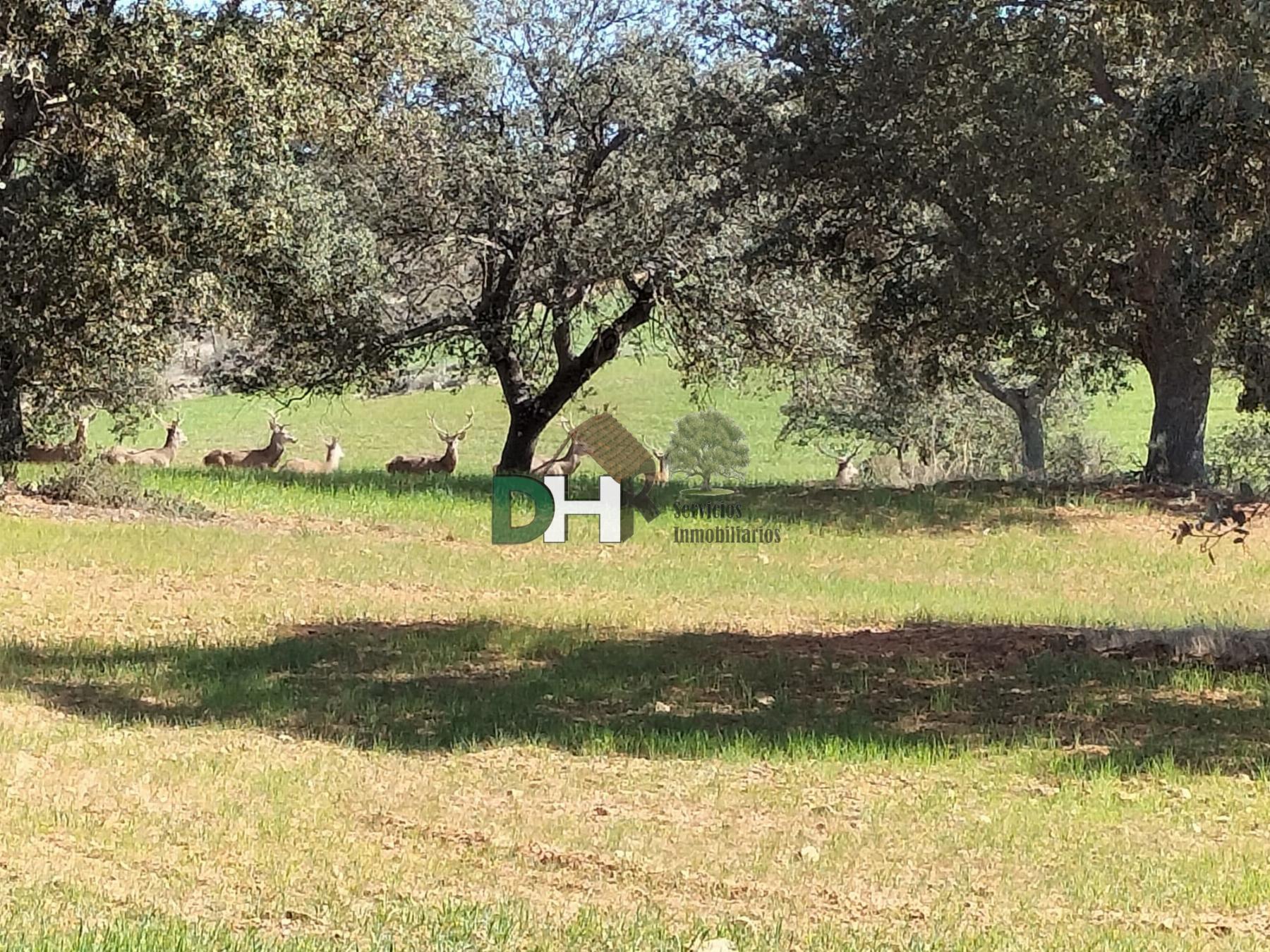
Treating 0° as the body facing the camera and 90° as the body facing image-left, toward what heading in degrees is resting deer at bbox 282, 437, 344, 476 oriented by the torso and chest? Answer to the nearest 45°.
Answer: approximately 270°

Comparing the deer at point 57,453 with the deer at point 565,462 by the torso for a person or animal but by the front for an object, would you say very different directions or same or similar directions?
same or similar directions

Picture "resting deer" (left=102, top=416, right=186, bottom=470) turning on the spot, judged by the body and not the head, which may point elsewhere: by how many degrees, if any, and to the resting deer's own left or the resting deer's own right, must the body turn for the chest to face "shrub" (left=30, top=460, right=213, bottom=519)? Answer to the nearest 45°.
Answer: approximately 90° to the resting deer's own right

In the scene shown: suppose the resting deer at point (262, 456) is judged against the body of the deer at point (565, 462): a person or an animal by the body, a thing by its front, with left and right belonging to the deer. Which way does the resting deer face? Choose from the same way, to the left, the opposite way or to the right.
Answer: the same way

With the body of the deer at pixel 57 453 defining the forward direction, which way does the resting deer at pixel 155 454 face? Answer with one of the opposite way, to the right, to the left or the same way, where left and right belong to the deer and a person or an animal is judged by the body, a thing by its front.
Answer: the same way

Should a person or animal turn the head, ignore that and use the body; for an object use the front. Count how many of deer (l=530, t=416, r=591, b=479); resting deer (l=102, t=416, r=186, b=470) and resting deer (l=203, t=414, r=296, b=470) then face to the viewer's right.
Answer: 3

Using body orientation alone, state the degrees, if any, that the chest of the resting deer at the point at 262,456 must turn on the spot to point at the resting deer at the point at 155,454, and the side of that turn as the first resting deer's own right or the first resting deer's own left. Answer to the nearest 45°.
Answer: approximately 135° to the first resting deer's own left

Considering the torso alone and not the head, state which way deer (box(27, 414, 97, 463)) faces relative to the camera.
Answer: to the viewer's right

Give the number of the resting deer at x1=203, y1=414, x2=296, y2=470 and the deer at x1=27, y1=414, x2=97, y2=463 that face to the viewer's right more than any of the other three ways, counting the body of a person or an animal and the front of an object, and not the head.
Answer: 2

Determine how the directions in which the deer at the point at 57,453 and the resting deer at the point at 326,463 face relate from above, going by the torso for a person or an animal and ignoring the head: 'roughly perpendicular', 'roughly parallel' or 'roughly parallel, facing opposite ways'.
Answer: roughly parallel

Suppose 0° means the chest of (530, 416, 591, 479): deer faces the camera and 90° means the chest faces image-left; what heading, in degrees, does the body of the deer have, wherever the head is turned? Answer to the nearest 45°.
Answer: approximately 270°

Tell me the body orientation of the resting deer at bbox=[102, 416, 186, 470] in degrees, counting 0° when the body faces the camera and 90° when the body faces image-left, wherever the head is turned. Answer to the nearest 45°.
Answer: approximately 270°

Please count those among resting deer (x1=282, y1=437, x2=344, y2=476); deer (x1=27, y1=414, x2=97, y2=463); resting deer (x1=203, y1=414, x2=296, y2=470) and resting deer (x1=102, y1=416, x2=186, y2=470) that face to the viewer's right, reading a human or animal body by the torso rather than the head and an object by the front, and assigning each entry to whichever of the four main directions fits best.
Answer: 4

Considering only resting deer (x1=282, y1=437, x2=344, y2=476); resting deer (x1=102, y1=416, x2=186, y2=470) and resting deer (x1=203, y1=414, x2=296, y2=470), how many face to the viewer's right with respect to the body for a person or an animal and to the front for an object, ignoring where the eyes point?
3

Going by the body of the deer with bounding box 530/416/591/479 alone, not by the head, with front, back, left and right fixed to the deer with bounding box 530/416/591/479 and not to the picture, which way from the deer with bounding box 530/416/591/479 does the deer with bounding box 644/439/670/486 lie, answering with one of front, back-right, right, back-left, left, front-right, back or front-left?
front

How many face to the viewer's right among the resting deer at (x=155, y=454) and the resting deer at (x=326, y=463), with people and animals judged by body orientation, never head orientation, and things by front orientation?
2
